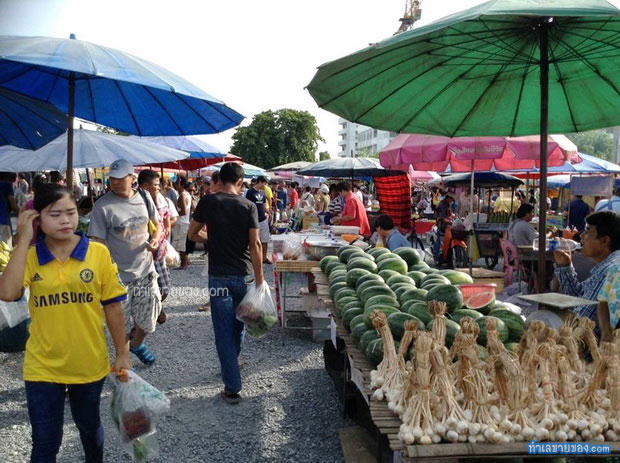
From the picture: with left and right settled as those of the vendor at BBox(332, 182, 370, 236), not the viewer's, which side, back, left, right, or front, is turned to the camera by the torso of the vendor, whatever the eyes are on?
left

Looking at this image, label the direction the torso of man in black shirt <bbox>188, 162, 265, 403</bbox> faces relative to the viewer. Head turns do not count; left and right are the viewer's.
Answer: facing away from the viewer

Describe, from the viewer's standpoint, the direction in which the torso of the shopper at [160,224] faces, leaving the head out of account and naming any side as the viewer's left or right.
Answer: facing the viewer and to the right of the viewer

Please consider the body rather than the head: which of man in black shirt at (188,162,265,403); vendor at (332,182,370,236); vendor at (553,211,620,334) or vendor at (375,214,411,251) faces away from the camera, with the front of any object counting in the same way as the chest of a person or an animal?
the man in black shirt

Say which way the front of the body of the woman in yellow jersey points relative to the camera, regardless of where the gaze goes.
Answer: toward the camera

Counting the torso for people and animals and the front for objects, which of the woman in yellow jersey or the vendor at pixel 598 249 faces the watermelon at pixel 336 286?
the vendor

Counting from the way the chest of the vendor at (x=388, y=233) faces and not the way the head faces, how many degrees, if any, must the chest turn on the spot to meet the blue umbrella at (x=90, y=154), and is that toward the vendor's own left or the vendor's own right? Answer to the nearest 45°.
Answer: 0° — they already face it

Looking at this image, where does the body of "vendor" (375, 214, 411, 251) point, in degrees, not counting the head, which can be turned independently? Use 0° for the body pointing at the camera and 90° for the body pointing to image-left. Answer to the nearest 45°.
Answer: approximately 90°

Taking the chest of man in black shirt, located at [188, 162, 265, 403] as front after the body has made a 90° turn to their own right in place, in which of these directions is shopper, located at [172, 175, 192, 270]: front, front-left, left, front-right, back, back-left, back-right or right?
left

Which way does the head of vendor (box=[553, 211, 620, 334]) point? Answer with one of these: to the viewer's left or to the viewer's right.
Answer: to the viewer's left

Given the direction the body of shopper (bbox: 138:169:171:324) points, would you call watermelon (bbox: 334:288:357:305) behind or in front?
in front

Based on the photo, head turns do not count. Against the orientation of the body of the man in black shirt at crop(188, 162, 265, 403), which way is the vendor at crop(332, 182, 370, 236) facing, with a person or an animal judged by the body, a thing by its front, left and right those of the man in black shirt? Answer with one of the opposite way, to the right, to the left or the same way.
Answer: to the left

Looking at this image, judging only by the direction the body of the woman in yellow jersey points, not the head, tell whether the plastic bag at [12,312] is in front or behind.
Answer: behind

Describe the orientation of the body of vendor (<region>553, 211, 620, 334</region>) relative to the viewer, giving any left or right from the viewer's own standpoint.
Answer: facing to the left of the viewer
